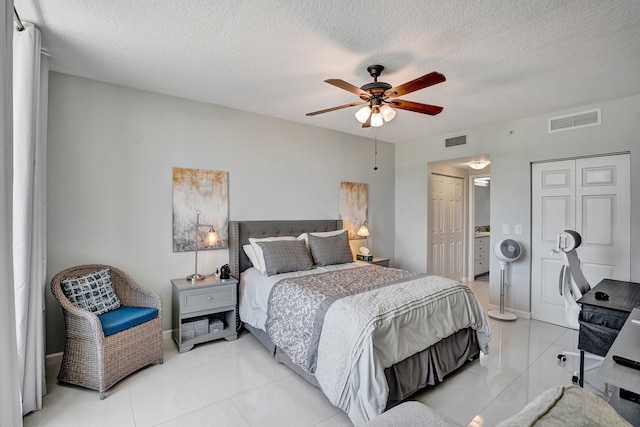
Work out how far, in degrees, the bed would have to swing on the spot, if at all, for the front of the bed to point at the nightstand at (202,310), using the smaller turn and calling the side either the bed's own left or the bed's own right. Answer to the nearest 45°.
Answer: approximately 135° to the bed's own right

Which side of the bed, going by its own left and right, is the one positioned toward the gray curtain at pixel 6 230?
right

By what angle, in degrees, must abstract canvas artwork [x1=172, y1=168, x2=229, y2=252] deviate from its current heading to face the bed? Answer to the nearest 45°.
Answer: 0° — it already faces it

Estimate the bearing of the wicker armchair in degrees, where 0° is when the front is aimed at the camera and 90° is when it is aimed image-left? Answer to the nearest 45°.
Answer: approximately 315°

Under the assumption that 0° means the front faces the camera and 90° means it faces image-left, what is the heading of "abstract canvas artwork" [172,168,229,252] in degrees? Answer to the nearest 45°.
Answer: approximately 315°

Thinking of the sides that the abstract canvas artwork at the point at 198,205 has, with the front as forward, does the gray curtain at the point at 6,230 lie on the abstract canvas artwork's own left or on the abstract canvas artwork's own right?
on the abstract canvas artwork's own right

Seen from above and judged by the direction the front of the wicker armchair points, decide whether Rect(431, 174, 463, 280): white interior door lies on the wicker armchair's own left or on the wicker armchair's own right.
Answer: on the wicker armchair's own left
